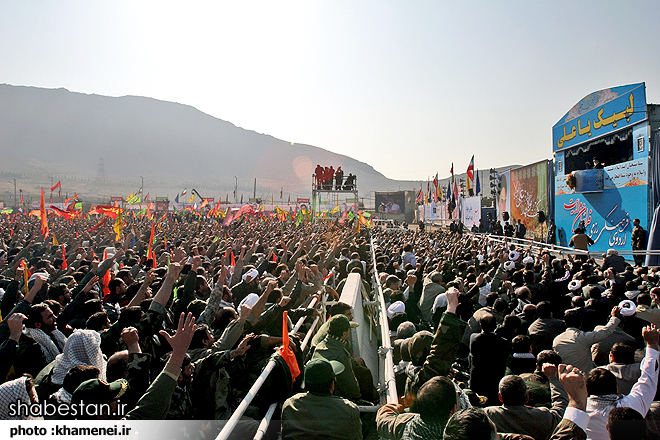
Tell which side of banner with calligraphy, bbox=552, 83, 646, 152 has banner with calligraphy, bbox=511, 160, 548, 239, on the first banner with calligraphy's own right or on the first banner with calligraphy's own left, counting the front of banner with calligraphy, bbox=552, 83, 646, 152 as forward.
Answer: on the first banner with calligraphy's own right

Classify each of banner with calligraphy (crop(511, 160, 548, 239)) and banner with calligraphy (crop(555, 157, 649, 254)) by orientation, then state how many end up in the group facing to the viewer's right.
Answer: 0

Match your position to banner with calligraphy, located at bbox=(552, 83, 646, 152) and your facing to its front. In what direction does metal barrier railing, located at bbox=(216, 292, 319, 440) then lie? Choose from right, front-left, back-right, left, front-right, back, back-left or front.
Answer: front-left

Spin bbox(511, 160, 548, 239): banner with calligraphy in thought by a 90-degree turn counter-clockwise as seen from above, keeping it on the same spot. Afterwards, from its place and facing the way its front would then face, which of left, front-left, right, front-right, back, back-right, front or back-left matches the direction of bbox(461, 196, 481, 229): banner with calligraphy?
back

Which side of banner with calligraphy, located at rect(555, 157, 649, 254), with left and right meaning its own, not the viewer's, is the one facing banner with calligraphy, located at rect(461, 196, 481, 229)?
right

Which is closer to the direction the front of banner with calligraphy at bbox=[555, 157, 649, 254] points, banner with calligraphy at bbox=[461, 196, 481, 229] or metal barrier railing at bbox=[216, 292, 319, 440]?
the metal barrier railing

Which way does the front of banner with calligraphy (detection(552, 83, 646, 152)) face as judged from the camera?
facing the viewer and to the left of the viewer

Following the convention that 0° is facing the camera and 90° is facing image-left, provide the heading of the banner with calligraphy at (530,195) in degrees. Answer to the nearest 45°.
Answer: approximately 45°

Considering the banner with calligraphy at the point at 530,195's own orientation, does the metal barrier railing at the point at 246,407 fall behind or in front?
in front

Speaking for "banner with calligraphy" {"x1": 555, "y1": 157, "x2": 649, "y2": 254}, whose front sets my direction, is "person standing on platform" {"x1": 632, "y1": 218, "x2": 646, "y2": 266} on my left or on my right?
on my left

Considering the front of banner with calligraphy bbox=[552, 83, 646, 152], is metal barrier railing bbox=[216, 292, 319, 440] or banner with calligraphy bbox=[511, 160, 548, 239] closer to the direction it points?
the metal barrier railing
